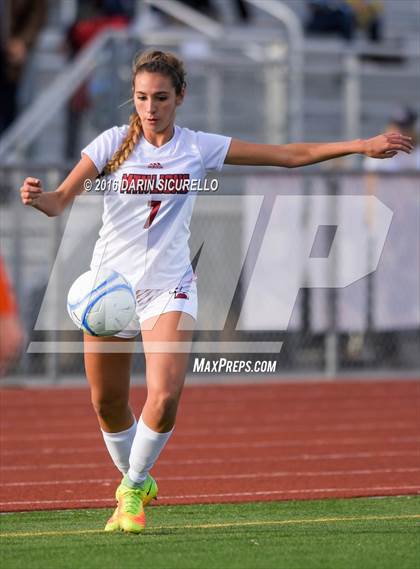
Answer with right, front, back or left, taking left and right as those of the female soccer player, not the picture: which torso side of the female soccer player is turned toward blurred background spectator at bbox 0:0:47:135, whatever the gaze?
back

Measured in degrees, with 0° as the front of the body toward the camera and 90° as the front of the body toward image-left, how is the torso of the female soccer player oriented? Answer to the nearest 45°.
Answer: approximately 0°
